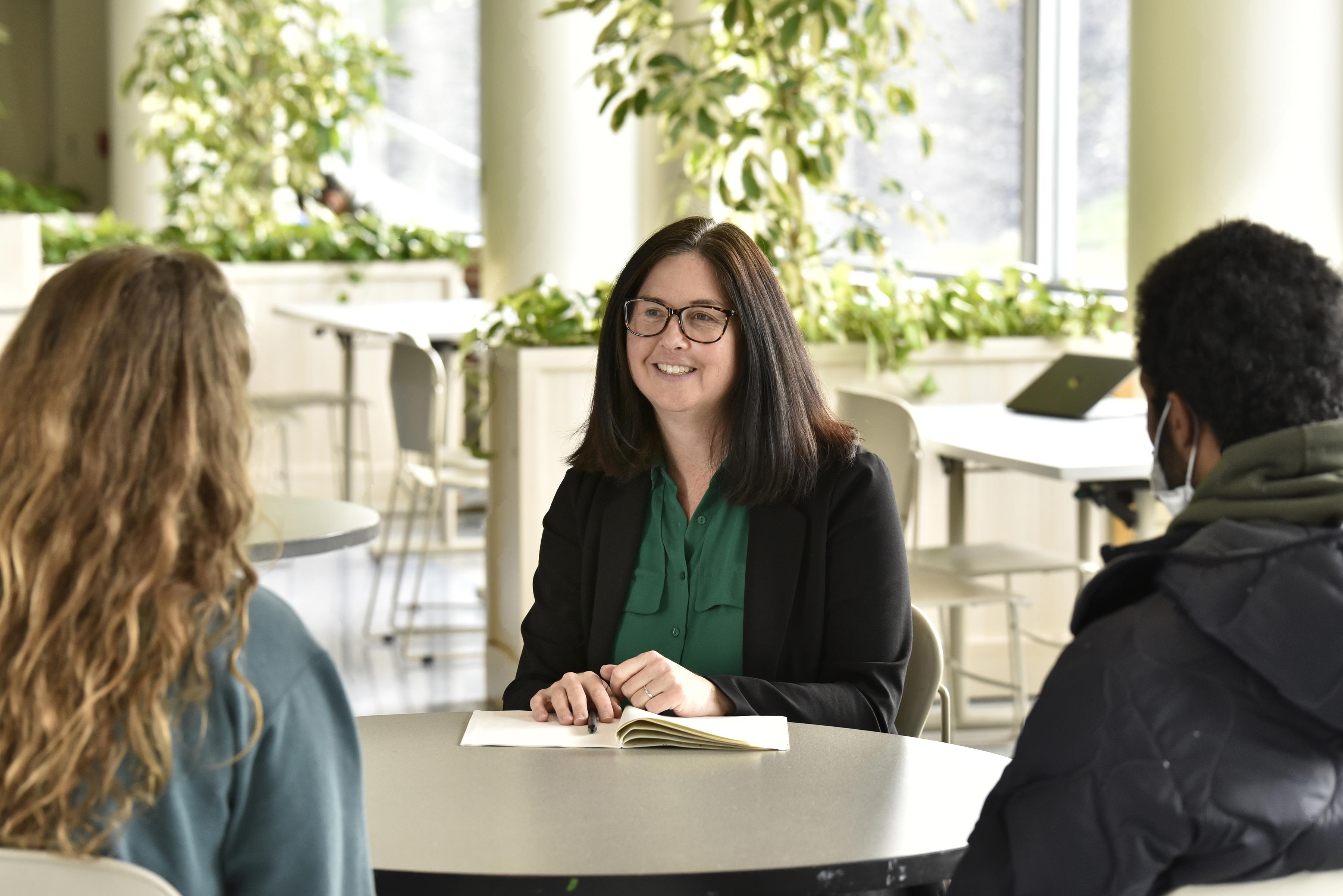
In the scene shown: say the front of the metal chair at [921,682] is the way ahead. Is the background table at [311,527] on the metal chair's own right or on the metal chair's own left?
on the metal chair's own right

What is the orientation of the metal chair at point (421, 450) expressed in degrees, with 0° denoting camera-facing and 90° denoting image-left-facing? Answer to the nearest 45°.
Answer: approximately 225°

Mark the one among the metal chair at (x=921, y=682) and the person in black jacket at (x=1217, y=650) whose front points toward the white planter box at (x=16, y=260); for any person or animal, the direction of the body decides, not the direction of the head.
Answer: the person in black jacket

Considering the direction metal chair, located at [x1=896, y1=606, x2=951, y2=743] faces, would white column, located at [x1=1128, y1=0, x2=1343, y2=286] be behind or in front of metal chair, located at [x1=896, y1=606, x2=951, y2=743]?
behind

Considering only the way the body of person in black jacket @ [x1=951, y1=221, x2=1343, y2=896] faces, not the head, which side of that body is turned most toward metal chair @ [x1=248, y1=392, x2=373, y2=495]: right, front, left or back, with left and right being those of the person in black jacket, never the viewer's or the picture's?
front

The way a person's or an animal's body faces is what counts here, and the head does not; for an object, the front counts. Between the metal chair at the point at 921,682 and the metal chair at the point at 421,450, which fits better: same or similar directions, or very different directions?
very different directions

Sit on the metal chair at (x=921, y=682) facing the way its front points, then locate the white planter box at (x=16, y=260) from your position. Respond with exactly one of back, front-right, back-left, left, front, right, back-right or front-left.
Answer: right

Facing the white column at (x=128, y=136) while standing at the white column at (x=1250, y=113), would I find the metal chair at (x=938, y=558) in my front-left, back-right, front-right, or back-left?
front-left

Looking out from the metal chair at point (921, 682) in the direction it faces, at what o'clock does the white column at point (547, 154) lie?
The white column is roughly at 4 o'clock from the metal chair.

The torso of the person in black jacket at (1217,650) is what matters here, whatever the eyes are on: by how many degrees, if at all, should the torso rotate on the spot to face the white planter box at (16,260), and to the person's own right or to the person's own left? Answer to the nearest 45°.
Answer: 0° — they already face it

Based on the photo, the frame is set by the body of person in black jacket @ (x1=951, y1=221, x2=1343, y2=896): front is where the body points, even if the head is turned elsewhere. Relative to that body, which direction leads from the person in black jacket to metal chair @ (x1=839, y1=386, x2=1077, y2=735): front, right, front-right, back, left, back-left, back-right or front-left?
front-right

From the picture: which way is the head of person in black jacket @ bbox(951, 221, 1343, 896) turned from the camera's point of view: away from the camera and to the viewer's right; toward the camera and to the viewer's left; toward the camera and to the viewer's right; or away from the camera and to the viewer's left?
away from the camera and to the viewer's left

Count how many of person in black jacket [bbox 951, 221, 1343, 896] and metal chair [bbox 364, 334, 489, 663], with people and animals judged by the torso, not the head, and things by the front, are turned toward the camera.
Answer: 0
